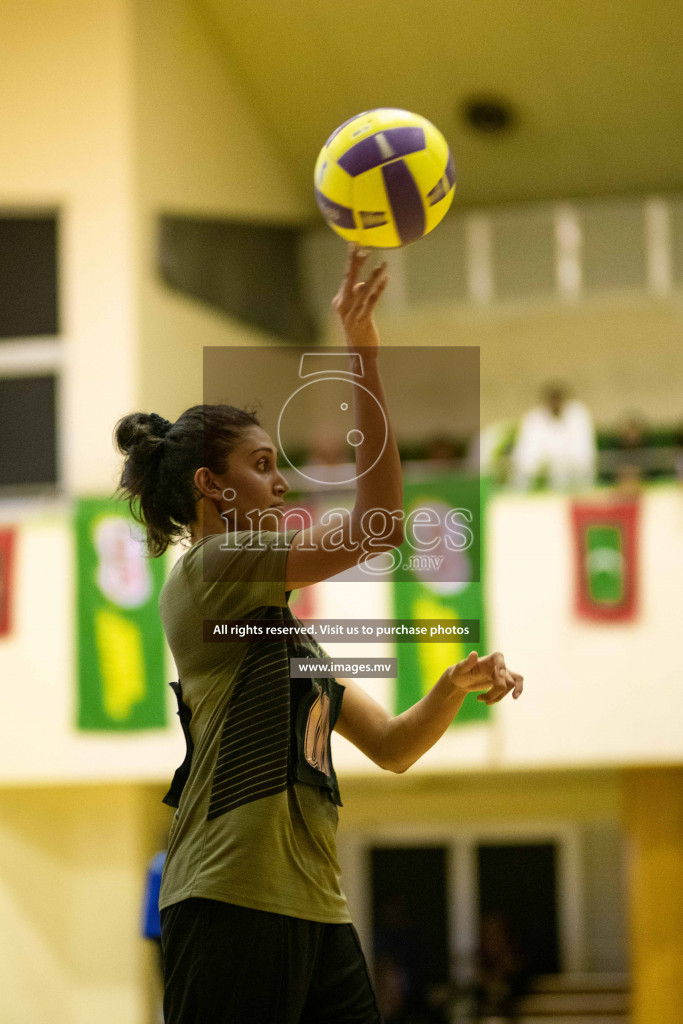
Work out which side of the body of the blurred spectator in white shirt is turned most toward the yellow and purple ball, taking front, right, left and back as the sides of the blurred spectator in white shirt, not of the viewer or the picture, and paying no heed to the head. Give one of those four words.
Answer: front

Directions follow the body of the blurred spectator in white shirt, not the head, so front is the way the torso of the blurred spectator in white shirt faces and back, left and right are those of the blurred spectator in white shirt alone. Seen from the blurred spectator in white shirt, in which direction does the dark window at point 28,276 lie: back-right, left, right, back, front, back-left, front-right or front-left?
right

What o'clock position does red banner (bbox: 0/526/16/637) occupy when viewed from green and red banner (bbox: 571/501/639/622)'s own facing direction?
red banner (bbox: 0/526/16/637) is roughly at 3 o'clock from green and red banner (bbox: 571/501/639/622).

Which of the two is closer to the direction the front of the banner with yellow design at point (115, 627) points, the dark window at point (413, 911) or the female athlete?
the female athlete

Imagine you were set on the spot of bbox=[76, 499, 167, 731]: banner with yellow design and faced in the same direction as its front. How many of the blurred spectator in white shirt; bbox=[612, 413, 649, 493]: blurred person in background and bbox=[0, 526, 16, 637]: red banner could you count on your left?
2

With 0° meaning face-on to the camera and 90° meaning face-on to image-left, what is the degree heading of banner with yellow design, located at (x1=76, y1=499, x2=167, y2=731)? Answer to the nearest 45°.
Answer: approximately 0°

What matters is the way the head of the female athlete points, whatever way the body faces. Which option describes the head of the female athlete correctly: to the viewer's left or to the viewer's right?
to the viewer's right

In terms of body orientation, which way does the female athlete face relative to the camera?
to the viewer's right

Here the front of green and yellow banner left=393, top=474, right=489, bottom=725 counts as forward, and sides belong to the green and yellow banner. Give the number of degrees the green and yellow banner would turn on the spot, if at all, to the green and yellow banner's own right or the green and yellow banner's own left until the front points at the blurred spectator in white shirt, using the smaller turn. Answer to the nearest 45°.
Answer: approximately 135° to the green and yellow banner's own left

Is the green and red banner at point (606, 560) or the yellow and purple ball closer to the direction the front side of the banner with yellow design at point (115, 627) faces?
the yellow and purple ball
